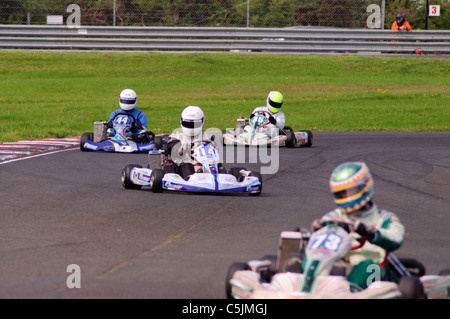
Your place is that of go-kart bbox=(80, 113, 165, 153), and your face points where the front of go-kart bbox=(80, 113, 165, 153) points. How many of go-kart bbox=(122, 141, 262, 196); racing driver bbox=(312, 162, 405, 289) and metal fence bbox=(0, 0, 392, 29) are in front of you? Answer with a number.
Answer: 2

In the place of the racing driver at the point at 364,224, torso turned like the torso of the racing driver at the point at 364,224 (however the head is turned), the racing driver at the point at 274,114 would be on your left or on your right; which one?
on your right

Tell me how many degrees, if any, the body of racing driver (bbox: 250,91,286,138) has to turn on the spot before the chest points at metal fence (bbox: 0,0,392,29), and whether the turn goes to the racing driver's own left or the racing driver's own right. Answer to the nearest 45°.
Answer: approximately 135° to the racing driver's own right

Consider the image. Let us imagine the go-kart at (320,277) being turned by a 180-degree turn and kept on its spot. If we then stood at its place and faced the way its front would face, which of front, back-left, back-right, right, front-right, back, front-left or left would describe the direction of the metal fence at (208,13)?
front-left

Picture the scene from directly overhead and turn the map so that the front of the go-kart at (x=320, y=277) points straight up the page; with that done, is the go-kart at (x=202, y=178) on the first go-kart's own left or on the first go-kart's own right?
on the first go-kart's own right

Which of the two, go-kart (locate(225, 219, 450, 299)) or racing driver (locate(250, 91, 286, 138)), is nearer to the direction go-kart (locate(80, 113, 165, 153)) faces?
the go-kart
